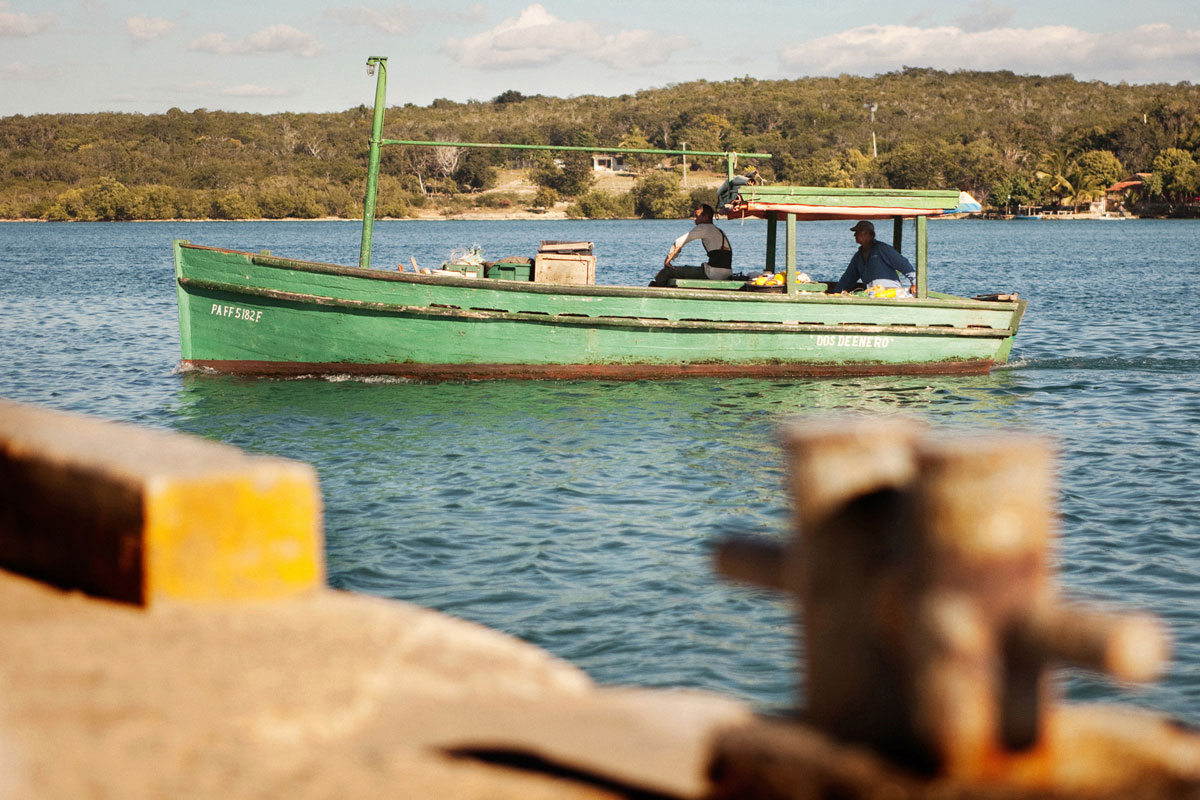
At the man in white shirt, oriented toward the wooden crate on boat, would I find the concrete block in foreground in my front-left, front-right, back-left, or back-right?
front-left

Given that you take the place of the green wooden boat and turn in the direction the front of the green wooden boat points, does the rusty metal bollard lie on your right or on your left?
on your left

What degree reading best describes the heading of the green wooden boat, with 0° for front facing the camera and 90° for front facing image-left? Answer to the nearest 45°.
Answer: approximately 90°

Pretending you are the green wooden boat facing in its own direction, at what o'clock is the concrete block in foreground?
The concrete block in foreground is roughly at 9 o'clock from the green wooden boat.

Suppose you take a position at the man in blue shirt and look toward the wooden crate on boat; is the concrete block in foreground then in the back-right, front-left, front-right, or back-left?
front-left
